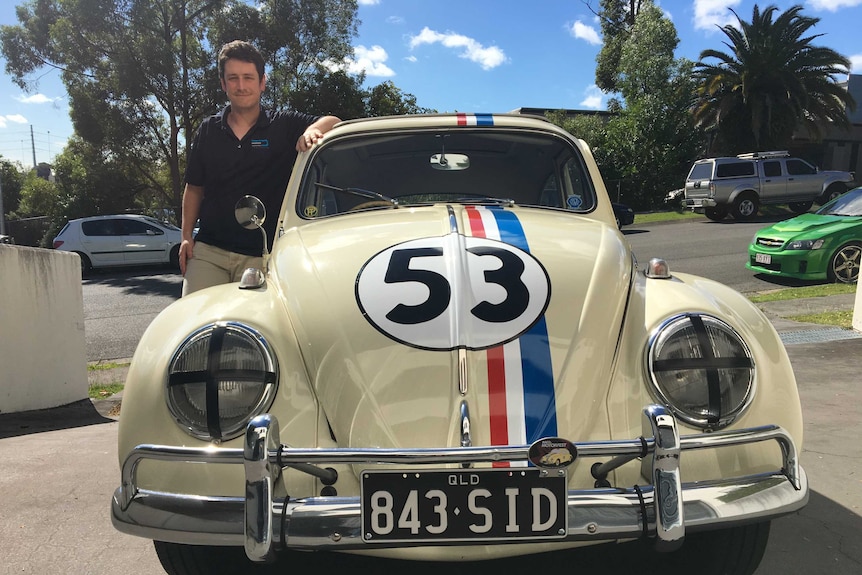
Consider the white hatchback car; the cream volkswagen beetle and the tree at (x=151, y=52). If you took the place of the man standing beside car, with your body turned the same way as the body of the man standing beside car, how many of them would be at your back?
2

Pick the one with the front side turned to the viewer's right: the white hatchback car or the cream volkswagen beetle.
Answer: the white hatchback car

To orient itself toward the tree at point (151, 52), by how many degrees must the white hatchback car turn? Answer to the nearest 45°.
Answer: approximately 90° to its left

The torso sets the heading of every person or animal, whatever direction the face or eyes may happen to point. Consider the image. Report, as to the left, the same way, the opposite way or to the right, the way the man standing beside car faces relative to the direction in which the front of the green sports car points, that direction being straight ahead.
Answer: to the left

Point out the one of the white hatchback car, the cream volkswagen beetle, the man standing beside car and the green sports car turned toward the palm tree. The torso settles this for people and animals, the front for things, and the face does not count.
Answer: the white hatchback car

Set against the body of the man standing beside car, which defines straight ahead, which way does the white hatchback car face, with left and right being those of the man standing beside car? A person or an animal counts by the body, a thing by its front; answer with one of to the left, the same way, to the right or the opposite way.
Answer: to the left
